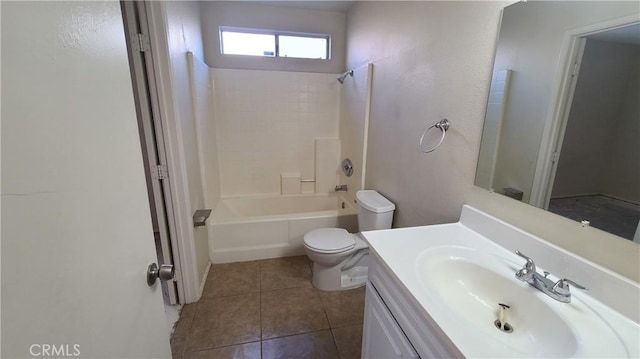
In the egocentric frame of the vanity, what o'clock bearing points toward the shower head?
The shower head is roughly at 3 o'clock from the vanity.

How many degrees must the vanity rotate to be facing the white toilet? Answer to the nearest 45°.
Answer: approximately 90° to its right

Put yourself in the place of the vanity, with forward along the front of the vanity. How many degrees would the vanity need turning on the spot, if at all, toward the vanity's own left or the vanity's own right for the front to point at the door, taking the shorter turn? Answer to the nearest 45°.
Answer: approximately 45° to the vanity's own right

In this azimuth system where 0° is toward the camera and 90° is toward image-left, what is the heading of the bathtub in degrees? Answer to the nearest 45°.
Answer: approximately 0°

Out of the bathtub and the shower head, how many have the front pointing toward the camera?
1

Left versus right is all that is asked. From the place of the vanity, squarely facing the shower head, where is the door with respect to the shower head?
left

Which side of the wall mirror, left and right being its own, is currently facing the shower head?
right

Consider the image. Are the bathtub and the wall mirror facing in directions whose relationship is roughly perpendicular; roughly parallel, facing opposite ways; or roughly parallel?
roughly perpendicular

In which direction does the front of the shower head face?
to the viewer's left

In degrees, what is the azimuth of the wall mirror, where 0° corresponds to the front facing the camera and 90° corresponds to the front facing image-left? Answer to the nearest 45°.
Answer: approximately 45°

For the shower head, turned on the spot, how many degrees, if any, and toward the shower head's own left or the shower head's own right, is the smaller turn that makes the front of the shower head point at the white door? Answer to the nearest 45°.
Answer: approximately 90° to the shower head's own left
